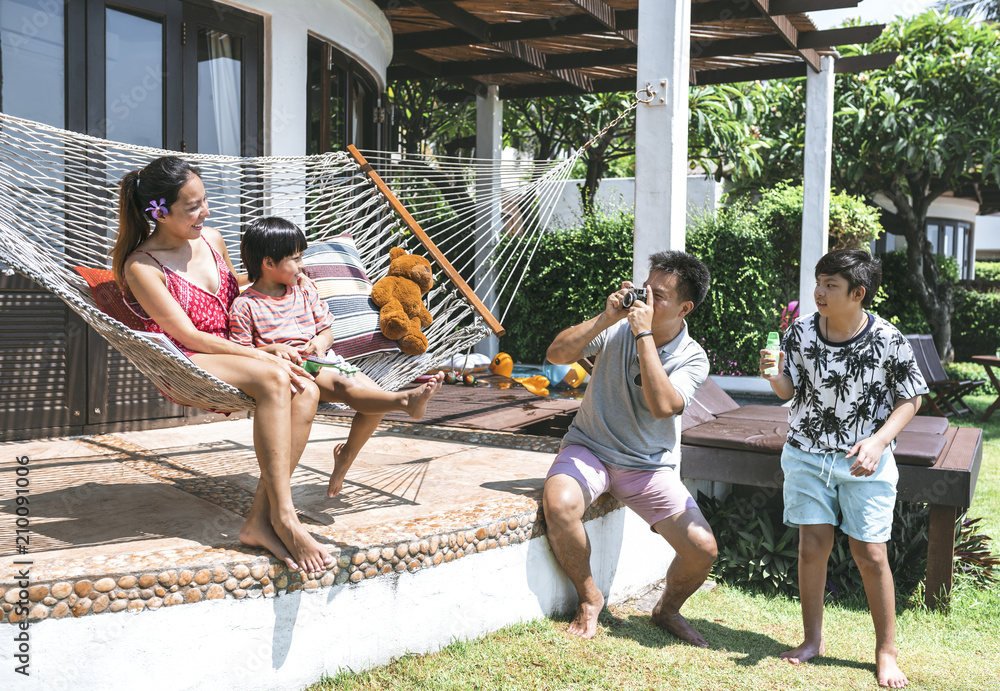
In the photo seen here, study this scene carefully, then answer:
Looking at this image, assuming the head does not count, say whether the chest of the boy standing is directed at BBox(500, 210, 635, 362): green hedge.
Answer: no

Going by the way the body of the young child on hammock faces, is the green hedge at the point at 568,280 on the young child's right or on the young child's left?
on the young child's left

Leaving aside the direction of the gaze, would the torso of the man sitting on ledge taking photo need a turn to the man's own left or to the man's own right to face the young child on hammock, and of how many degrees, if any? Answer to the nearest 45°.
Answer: approximately 45° to the man's own right

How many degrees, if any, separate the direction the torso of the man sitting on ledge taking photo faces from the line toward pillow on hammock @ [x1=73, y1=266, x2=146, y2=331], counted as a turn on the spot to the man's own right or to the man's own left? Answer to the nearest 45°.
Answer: approximately 45° to the man's own right

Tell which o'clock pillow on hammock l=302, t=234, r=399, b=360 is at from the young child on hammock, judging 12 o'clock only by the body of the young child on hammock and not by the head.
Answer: The pillow on hammock is roughly at 8 o'clock from the young child on hammock.

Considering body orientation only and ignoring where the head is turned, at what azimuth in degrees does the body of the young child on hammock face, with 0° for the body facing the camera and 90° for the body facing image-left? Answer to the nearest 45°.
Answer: approximately 315°

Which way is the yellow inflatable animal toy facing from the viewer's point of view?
to the viewer's left

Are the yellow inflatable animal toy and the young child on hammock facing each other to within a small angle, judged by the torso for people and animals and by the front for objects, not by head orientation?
no

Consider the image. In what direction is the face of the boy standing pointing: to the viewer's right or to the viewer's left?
to the viewer's left

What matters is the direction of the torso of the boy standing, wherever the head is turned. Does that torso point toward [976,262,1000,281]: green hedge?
no

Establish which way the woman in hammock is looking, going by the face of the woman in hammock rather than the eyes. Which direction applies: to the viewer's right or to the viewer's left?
to the viewer's right
